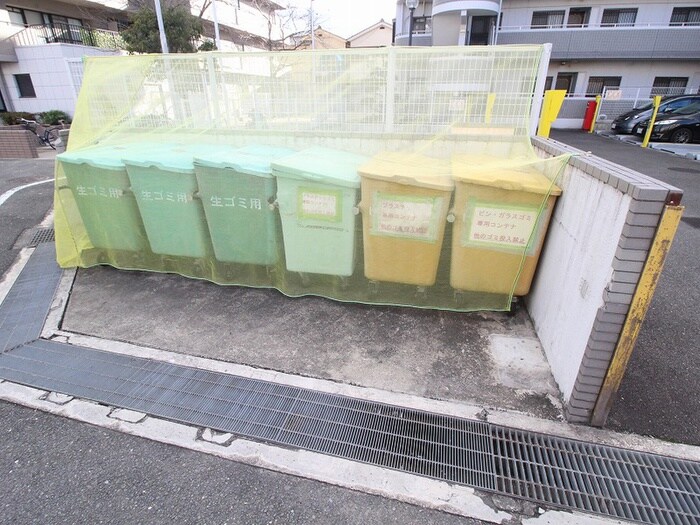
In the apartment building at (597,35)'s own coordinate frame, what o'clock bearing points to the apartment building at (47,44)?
the apartment building at (47,44) is roughly at 2 o'clock from the apartment building at (597,35).

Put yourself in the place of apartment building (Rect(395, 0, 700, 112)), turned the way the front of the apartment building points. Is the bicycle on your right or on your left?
on your right

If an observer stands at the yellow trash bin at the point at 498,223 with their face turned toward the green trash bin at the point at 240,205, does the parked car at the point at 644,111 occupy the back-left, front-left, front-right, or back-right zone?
back-right

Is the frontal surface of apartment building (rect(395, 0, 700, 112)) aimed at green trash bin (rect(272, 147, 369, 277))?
yes

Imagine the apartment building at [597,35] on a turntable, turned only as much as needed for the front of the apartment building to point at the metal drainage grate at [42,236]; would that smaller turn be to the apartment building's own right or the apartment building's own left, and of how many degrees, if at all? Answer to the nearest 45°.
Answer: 0° — it already faces it

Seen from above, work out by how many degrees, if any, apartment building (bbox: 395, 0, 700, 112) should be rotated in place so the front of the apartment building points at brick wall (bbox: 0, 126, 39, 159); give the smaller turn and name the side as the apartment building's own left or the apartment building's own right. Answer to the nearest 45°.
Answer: approximately 45° to the apartment building's own right

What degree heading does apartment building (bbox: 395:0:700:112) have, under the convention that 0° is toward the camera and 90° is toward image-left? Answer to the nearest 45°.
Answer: approximately 0°

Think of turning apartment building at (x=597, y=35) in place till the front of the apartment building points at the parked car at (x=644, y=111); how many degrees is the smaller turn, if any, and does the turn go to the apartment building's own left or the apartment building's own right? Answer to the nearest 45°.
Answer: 0° — it already faces it

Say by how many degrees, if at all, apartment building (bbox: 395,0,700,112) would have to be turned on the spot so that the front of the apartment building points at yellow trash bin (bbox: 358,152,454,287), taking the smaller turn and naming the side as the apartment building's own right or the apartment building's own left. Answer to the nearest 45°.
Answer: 0° — it already faces it
